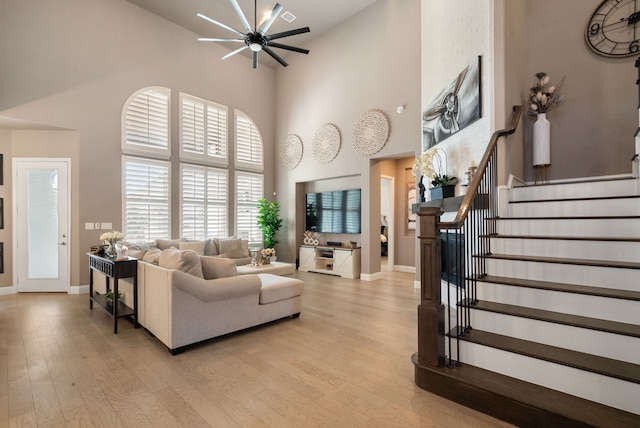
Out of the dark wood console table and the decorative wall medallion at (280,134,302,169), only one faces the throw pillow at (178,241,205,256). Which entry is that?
the decorative wall medallion

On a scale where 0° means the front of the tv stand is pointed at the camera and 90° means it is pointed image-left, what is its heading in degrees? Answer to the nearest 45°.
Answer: approximately 45°

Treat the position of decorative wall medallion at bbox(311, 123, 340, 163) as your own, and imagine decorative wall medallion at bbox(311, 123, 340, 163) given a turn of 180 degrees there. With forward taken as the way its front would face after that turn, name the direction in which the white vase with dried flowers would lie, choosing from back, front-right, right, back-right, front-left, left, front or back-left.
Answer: right

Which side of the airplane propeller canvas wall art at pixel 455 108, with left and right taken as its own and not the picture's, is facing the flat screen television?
right

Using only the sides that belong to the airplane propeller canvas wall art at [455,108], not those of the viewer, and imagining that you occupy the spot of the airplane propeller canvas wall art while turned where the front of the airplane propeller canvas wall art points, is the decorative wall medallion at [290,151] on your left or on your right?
on your right

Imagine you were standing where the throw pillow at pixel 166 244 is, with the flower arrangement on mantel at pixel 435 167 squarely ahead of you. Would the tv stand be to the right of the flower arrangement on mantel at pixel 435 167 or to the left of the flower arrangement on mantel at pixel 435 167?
left

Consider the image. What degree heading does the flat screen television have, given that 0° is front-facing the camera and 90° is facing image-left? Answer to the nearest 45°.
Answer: approximately 45°

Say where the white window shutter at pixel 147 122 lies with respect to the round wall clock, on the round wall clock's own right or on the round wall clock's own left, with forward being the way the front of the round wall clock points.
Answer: on the round wall clock's own right

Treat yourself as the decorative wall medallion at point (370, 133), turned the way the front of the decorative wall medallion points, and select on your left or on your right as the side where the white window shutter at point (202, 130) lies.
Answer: on your right
